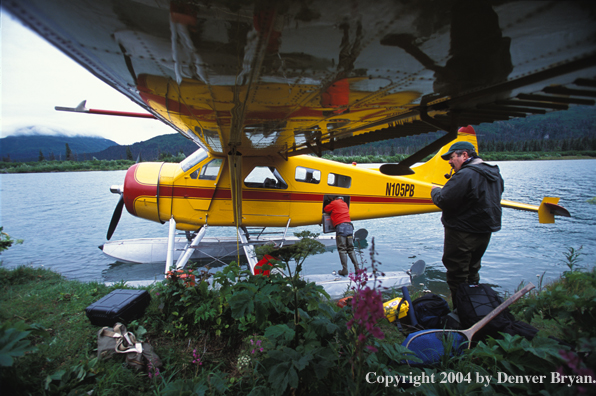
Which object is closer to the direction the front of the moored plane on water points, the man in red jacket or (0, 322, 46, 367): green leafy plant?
the green leafy plant

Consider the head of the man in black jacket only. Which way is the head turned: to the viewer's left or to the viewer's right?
to the viewer's left

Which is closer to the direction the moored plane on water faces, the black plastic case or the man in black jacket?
the black plastic case

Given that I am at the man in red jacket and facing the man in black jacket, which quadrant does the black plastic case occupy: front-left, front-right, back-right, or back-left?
front-right

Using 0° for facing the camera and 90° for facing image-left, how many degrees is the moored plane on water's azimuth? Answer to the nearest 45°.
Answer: approximately 90°

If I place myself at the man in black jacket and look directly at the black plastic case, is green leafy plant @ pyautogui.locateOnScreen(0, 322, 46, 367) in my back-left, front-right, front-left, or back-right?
front-left

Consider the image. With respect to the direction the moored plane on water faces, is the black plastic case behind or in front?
in front

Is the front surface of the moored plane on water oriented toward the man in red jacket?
no
